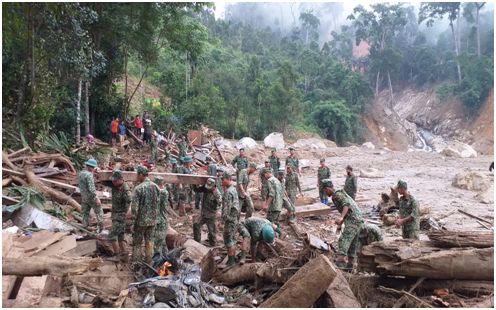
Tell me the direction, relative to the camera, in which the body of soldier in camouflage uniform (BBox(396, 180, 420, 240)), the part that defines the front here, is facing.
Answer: to the viewer's left

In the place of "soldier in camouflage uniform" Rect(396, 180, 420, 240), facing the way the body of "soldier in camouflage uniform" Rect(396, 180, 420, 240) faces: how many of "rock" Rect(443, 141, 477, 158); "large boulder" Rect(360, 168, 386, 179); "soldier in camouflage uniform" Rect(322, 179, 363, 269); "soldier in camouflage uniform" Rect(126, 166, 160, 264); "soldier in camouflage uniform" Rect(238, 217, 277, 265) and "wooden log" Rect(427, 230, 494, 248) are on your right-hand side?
2

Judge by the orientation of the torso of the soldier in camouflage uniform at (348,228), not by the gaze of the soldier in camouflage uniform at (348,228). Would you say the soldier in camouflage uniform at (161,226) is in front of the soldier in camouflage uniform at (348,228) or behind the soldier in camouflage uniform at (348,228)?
in front

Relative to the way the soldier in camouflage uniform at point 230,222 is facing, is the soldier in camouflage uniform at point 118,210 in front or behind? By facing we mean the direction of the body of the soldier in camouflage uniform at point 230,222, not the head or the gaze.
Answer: in front

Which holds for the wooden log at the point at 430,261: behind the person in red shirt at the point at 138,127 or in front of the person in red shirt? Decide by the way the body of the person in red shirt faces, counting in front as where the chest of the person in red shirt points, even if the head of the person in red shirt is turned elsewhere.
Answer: in front

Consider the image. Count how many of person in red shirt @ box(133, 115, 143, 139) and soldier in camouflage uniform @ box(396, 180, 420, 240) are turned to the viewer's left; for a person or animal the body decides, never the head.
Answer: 1

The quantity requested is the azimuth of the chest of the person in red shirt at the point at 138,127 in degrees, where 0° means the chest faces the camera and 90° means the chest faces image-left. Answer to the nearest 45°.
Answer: approximately 0°

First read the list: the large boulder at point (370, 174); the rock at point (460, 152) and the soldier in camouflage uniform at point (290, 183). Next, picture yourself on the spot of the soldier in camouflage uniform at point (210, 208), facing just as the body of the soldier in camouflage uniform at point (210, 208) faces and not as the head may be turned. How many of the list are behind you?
3
